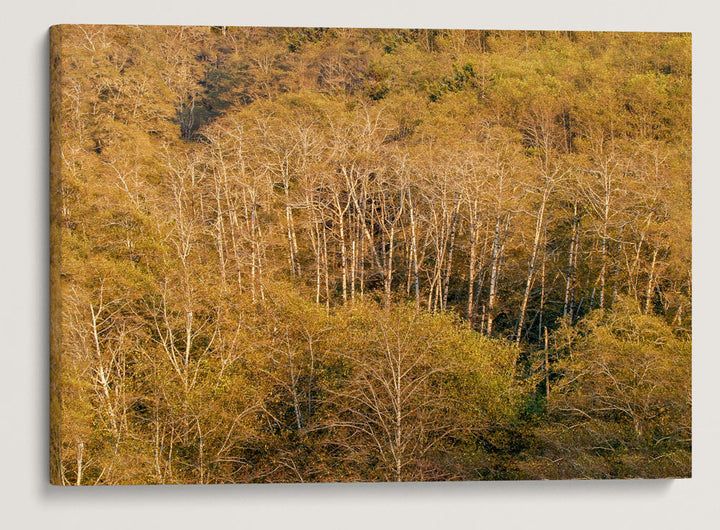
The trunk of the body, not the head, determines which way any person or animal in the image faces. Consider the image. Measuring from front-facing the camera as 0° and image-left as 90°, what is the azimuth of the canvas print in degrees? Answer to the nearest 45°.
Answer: approximately 0°
